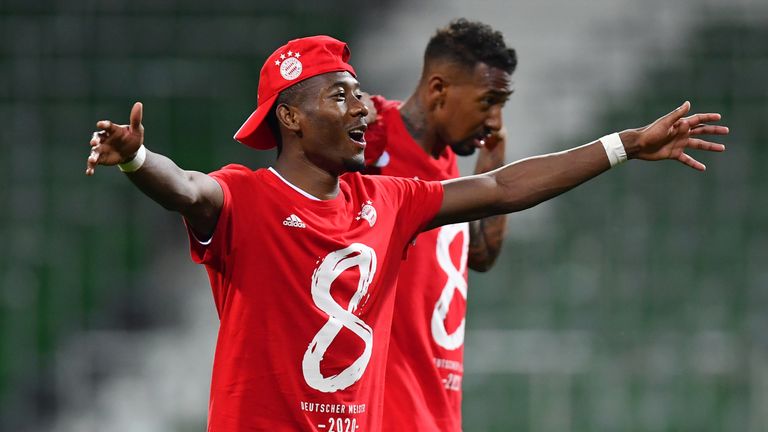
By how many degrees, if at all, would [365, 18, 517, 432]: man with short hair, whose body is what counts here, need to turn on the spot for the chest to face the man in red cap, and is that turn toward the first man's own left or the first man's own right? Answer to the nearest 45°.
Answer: approximately 45° to the first man's own right

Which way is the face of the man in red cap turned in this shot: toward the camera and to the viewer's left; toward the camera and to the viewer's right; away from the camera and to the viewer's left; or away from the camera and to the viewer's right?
toward the camera and to the viewer's right

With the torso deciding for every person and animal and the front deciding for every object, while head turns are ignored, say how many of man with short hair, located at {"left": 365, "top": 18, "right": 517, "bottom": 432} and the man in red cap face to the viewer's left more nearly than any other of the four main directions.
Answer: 0

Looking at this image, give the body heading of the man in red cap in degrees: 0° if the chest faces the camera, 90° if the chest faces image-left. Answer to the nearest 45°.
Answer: approximately 315°

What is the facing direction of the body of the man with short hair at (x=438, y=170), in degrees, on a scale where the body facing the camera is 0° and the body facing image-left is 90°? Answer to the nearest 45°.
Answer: approximately 315°
